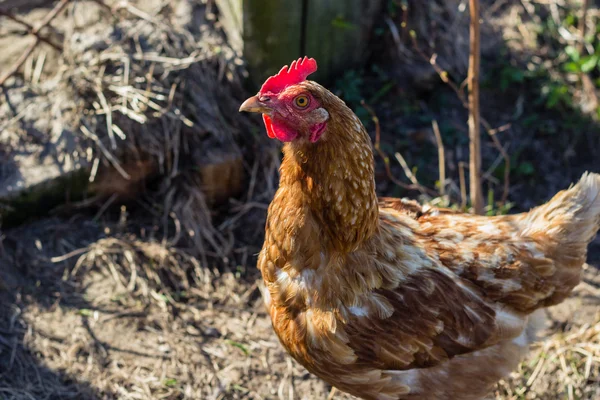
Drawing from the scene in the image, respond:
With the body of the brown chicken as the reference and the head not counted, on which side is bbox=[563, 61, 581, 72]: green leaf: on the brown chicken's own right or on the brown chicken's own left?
on the brown chicken's own right

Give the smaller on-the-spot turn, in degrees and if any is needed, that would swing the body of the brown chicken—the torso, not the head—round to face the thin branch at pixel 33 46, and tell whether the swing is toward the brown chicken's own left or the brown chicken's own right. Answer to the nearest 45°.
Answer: approximately 45° to the brown chicken's own right

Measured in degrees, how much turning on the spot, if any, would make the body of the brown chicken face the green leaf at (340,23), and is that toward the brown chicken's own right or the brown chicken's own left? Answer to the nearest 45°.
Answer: approximately 90° to the brown chicken's own right

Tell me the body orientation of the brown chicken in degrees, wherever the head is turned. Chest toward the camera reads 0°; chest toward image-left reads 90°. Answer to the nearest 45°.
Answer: approximately 90°

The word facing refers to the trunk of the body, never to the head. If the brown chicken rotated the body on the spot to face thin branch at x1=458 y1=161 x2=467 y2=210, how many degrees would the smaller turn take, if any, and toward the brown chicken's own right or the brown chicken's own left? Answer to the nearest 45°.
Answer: approximately 90° to the brown chicken's own right

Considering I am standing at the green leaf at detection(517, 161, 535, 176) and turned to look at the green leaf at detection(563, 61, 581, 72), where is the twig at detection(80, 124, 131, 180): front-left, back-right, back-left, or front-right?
back-left

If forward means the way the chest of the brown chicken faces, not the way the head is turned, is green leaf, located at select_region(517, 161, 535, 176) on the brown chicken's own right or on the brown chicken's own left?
on the brown chicken's own right

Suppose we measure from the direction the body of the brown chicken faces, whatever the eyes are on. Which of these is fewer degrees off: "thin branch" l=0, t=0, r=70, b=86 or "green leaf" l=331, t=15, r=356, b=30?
the thin branch

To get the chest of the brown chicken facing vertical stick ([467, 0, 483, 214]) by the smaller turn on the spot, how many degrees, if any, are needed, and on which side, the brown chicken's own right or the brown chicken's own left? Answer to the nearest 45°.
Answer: approximately 90° to the brown chicken's own right
